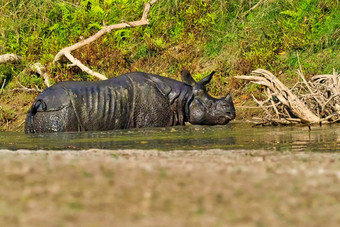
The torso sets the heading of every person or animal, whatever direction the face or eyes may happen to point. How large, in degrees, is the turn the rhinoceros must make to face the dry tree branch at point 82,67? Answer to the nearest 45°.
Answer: approximately 135° to its left

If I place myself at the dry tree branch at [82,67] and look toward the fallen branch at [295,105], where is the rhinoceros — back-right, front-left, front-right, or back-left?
front-right

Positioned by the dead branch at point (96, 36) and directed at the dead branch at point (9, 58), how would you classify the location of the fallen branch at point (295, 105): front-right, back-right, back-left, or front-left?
back-left

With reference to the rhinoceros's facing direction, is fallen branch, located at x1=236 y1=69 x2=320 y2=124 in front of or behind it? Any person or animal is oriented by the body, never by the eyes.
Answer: in front

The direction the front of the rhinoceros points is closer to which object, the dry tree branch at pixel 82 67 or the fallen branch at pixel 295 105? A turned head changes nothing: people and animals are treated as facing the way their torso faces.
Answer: the fallen branch

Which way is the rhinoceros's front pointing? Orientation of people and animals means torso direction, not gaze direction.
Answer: to the viewer's right

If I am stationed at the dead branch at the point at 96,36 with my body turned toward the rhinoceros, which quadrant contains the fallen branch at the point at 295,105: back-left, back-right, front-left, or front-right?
front-left
